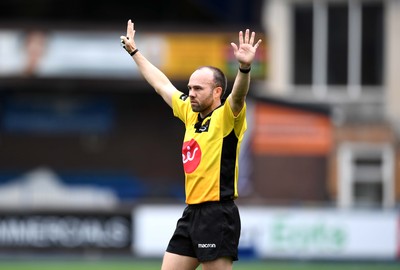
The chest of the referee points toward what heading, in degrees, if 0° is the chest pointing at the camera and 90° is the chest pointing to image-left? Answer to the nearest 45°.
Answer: approximately 45°
